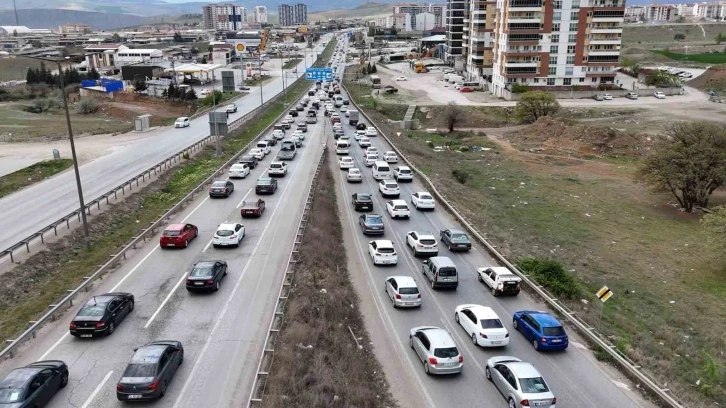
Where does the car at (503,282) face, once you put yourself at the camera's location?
facing away from the viewer and to the left of the viewer

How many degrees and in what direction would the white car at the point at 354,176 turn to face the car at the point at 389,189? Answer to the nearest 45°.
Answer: approximately 135° to its right

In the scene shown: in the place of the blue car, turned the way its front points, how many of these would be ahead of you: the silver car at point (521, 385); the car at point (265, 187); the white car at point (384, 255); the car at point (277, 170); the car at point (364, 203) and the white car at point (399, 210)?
5

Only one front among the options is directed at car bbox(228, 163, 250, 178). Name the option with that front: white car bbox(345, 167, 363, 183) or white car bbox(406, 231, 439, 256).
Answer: white car bbox(406, 231, 439, 256)

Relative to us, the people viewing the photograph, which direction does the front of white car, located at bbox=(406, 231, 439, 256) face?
facing away from the viewer and to the left of the viewer

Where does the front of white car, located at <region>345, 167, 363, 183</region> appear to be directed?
away from the camera
